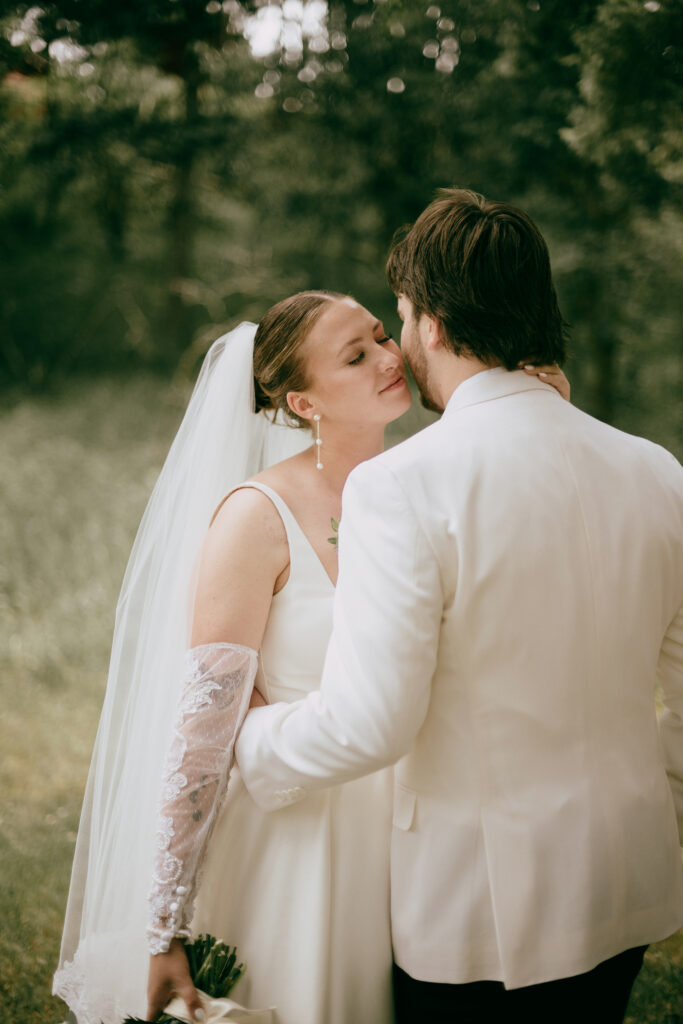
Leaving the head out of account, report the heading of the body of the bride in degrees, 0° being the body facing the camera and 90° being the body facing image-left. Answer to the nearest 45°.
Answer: approximately 315°

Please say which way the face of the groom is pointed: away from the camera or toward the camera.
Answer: away from the camera

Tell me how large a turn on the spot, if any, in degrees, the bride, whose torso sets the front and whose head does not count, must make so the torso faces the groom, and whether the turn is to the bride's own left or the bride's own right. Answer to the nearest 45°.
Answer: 0° — they already face them
